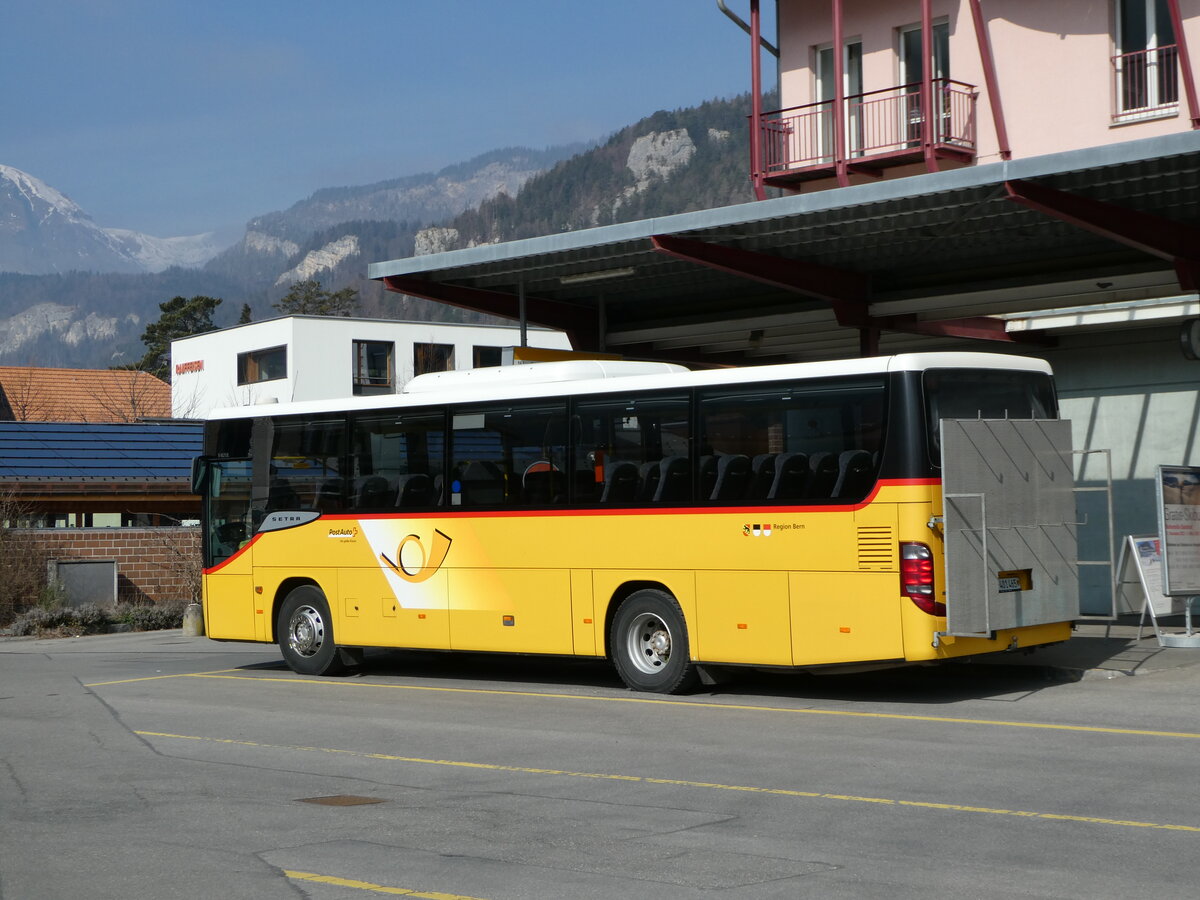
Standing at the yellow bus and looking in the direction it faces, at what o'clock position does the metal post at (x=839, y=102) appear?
The metal post is roughly at 2 o'clock from the yellow bus.

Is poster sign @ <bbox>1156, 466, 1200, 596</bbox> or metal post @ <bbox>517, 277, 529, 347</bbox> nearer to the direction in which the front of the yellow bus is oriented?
the metal post

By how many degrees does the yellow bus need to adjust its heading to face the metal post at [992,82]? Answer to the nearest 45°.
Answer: approximately 90° to its right

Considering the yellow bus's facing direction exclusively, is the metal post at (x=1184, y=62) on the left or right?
on its right

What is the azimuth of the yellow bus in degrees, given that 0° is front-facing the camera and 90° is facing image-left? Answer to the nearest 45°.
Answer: approximately 135°

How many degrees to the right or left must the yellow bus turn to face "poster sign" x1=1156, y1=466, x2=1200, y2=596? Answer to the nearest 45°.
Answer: approximately 135° to its right

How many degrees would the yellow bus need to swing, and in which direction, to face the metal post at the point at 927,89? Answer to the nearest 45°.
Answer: approximately 90° to its right
